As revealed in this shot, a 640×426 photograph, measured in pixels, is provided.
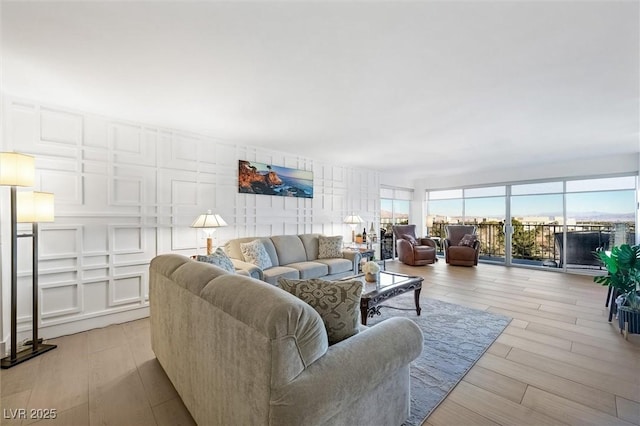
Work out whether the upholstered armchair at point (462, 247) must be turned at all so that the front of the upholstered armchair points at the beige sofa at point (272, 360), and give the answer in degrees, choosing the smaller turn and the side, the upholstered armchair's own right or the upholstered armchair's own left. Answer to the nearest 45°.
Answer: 0° — it already faces it

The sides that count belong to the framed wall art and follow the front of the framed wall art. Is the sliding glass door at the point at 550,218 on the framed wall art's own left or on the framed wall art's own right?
on the framed wall art's own left

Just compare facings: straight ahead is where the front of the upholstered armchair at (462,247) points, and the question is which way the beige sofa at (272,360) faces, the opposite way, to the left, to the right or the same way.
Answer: the opposite way

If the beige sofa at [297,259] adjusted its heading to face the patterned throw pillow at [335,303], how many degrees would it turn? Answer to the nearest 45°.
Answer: approximately 45° to its right

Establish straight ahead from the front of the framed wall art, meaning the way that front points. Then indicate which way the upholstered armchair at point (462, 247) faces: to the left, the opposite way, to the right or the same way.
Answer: to the right

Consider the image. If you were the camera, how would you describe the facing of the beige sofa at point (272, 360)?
facing away from the viewer and to the right of the viewer

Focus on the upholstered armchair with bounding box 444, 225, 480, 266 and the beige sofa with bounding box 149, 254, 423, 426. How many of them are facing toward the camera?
1

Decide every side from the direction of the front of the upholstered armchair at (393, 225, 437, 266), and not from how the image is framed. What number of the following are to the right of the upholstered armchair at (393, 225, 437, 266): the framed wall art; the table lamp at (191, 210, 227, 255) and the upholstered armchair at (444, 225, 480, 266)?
2

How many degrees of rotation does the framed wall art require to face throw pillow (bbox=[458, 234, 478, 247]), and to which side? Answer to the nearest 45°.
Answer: approximately 45° to its left

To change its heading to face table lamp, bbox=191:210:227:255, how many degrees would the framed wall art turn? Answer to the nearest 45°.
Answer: approximately 90° to its right

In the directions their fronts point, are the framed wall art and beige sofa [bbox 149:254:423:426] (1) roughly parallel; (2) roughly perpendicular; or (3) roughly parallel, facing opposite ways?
roughly perpendicular

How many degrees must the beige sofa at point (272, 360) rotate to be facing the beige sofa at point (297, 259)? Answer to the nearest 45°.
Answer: approximately 45° to its left

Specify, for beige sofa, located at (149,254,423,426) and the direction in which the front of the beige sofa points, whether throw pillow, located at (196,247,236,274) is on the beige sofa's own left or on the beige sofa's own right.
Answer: on the beige sofa's own left
